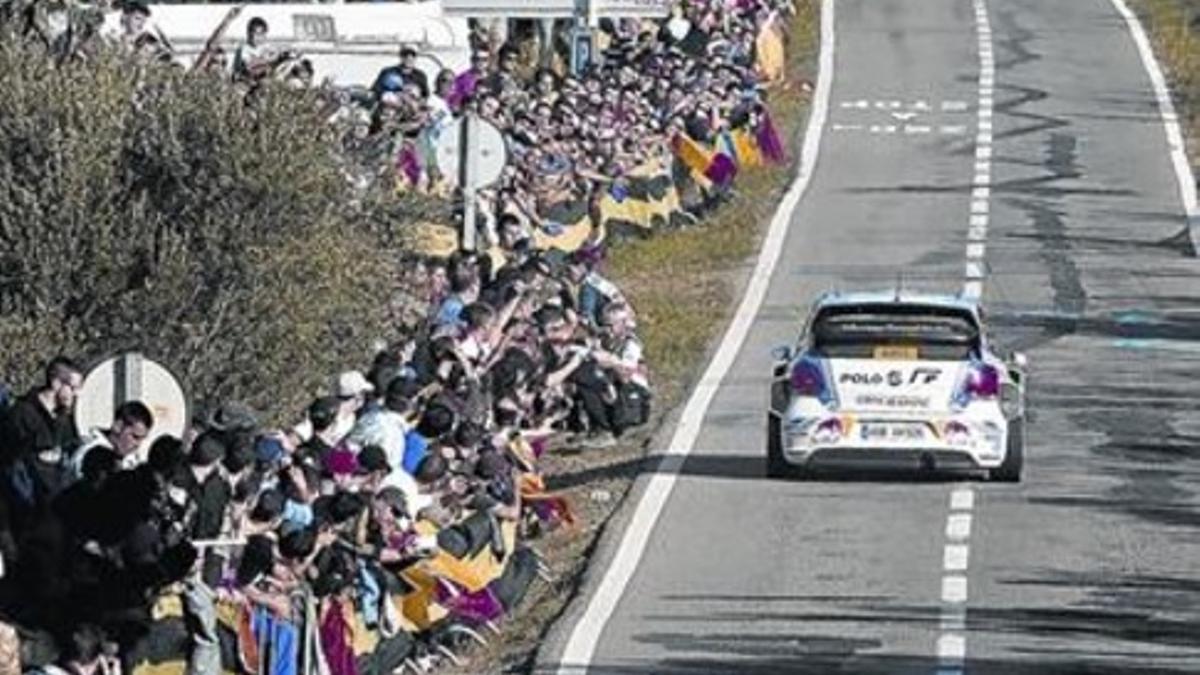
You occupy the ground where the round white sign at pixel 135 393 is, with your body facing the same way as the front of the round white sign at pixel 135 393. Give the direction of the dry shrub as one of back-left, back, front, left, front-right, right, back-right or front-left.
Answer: front

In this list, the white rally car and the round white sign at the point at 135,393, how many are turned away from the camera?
2

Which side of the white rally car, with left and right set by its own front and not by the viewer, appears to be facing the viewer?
back

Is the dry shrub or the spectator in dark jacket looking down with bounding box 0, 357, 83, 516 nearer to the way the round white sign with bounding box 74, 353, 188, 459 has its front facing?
the dry shrub

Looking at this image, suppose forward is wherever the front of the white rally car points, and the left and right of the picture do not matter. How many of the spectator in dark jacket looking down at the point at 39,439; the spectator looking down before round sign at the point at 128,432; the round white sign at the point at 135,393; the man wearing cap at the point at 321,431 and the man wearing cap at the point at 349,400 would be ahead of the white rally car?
0

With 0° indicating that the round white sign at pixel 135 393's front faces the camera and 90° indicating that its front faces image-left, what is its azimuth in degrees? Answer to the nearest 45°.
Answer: approximately 180°

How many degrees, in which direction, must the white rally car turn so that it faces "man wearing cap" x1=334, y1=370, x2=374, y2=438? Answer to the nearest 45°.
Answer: approximately 135° to its left

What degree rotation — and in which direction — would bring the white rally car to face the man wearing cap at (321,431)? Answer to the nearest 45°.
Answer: approximately 135° to its left
